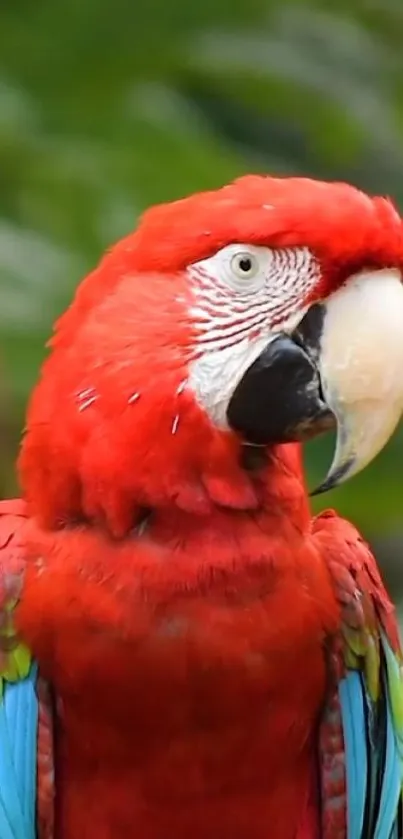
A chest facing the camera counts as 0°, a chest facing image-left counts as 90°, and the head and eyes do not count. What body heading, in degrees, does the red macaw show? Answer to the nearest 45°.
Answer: approximately 0°
